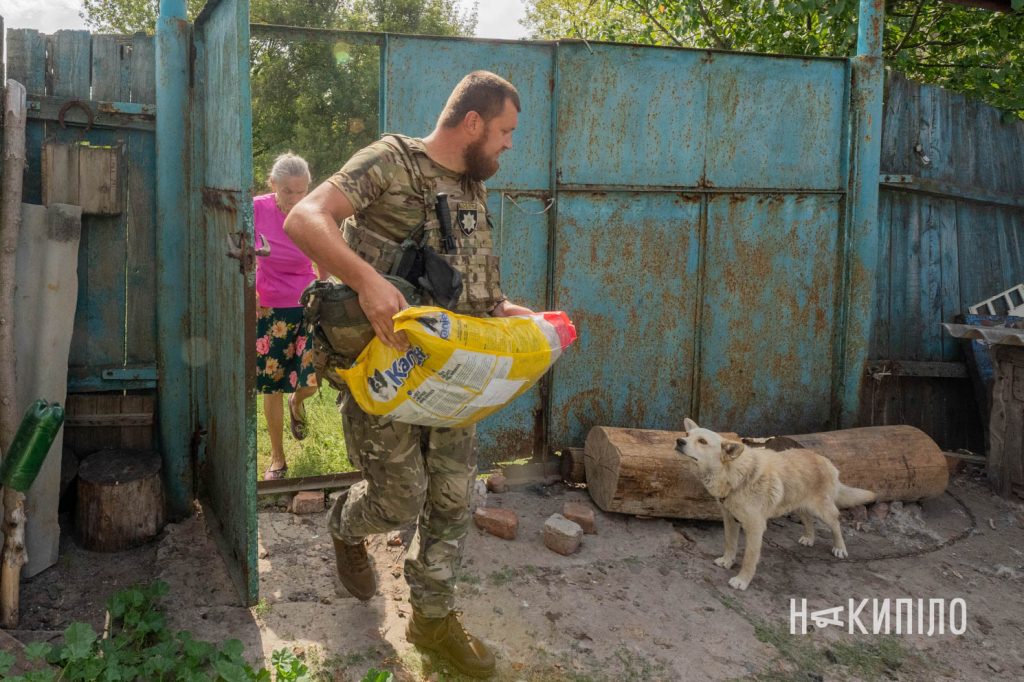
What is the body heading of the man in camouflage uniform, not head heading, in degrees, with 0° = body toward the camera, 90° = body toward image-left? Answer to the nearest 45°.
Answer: approximately 315°

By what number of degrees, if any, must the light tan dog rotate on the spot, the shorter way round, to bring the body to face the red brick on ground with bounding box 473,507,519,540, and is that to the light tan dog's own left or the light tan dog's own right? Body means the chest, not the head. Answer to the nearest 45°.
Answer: approximately 45° to the light tan dog's own right

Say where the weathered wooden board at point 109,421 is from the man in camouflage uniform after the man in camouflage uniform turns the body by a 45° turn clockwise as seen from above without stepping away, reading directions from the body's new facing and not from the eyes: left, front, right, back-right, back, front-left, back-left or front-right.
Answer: back-right

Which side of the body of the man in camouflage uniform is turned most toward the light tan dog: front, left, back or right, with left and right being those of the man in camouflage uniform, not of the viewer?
left

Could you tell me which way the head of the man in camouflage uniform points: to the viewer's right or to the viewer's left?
to the viewer's right

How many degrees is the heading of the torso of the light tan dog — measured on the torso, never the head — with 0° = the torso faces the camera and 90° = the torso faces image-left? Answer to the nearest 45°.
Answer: approximately 45°

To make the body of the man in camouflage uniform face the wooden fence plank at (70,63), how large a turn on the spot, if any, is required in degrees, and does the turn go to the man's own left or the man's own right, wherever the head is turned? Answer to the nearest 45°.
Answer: approximately 180°

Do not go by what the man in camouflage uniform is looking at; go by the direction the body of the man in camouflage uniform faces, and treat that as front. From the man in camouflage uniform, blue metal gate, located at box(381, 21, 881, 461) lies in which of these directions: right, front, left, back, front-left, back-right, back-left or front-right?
left

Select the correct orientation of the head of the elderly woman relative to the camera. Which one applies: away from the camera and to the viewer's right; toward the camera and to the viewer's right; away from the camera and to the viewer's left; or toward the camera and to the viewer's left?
toward the camera and to the viewer's right

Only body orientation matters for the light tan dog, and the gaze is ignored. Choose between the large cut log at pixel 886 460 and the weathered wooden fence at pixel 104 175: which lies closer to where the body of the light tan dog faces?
the weathered wooden fence

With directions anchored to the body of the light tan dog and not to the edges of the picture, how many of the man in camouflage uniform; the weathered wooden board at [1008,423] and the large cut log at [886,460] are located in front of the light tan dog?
1

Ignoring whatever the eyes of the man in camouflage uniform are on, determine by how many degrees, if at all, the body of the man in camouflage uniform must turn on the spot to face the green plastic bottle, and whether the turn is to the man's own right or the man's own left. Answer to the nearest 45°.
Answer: approximately 135° to the man's own right
